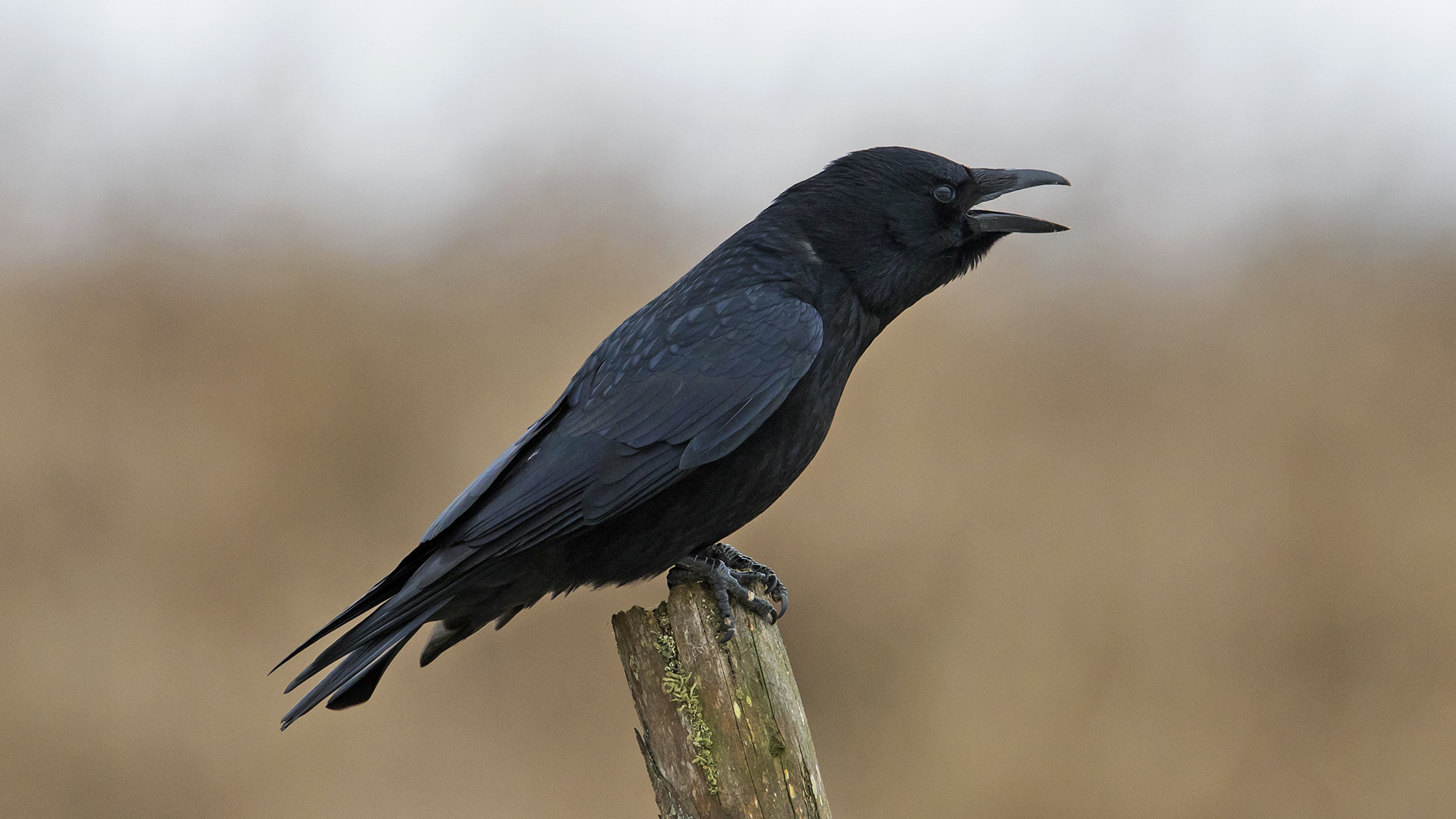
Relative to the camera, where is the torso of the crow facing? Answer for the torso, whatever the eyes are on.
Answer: to the viewer's right
